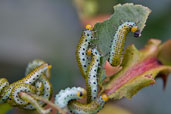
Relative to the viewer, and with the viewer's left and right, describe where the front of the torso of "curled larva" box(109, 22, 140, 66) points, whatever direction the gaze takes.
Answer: facing to the right of the viewer

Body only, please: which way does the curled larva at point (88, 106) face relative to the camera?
to the viewer's right
